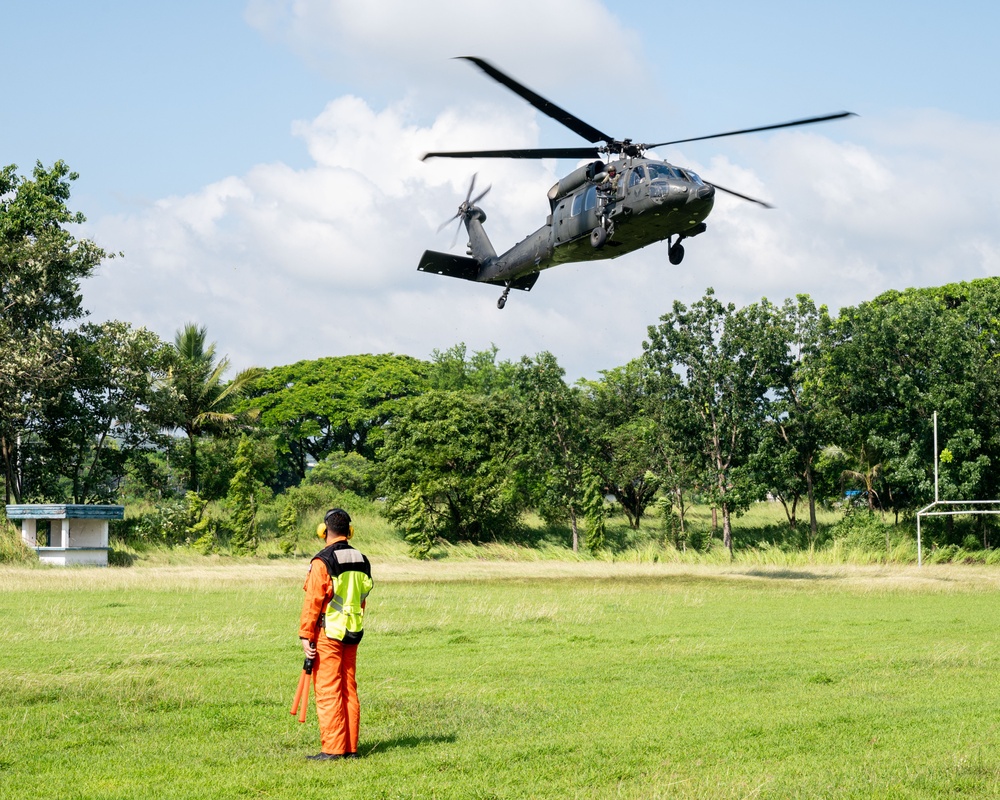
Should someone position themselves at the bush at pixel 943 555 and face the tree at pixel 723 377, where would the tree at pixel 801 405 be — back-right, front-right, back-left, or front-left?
front-right

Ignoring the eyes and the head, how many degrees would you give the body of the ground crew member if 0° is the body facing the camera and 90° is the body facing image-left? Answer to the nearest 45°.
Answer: approximately 135°

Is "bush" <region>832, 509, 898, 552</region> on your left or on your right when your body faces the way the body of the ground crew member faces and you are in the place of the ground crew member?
on your right

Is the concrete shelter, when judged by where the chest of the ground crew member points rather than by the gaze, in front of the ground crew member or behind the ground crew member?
in front

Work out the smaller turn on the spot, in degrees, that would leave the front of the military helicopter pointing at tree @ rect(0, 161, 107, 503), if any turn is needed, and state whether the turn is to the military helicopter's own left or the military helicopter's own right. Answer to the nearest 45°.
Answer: approximately 180°

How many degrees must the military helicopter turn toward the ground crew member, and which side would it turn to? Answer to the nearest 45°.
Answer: approximately 45° to its right

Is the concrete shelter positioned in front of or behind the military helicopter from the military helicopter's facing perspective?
behind

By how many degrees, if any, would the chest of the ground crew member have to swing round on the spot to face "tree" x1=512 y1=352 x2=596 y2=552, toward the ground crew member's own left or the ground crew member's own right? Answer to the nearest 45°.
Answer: approximately 45° to the ground crew member's own right

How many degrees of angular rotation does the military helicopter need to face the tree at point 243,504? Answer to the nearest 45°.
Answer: approximately 180°

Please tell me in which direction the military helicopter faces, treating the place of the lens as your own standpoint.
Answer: facing the viewer and to the right of the viewer
